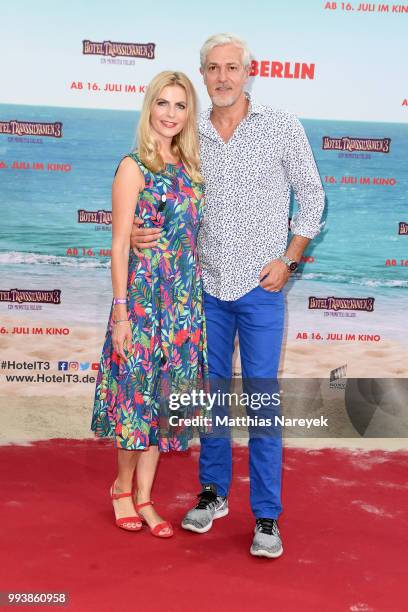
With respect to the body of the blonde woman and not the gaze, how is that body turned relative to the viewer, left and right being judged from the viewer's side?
facing the viewer and to the right of the viewer

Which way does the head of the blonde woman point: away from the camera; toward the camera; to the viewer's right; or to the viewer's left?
toward the camera

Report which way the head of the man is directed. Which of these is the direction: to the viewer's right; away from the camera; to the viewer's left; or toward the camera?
toward the camera
